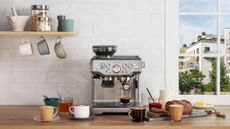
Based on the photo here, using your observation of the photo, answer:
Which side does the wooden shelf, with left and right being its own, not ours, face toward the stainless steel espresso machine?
left

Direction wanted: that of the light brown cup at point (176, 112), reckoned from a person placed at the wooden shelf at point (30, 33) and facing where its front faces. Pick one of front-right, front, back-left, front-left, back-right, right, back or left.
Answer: front-left

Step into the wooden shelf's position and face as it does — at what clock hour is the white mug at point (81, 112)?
The white mug is roughly at 11 o'clock from the wooden shelf.

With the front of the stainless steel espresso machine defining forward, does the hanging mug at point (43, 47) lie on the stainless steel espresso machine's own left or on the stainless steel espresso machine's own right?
on the stainless steel espresso machine's own right

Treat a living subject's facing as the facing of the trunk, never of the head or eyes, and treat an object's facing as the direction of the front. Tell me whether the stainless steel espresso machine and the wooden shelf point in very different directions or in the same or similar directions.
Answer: same or similar directions

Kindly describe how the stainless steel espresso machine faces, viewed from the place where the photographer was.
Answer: facing the viewer

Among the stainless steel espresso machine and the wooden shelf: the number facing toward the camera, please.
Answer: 2

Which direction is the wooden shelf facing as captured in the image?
toward the camera
